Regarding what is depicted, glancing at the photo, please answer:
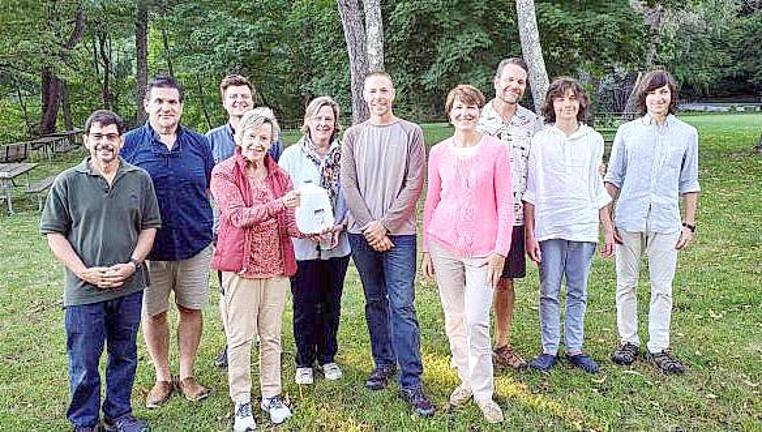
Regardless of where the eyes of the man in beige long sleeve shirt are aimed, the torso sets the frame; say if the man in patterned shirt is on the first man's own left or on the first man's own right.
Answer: on the first man's own left

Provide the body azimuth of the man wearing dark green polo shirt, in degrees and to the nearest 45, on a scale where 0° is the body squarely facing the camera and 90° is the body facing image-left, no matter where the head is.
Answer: approximately 0°

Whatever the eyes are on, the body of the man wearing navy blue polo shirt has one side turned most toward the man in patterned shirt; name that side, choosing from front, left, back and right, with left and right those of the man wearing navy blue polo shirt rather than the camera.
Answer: left

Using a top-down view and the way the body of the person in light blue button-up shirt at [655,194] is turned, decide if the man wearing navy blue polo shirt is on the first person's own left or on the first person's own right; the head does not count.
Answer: on the first person's own right

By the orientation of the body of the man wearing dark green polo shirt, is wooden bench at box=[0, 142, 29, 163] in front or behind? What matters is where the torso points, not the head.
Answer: behind

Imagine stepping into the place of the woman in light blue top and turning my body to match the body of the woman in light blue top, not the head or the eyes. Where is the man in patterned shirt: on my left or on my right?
on my left

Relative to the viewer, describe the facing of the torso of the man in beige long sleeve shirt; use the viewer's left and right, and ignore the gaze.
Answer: facing the viewer

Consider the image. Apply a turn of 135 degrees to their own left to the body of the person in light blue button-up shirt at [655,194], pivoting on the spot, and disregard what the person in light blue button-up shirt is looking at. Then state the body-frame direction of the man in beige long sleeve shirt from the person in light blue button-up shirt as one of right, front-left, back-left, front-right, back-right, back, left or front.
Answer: back

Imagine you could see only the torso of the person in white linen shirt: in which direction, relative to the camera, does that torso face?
toward the camera

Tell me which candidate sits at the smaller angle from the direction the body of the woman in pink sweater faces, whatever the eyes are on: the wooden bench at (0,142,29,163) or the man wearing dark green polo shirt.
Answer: the man wearing dark green polo shirt

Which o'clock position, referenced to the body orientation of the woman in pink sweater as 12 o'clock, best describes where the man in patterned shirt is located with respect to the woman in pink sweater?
The man in patterned shirt is roughly at 7 o'clock from the woman in pink sweater.

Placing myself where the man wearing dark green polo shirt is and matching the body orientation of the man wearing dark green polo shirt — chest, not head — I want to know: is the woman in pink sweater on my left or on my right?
on my left
